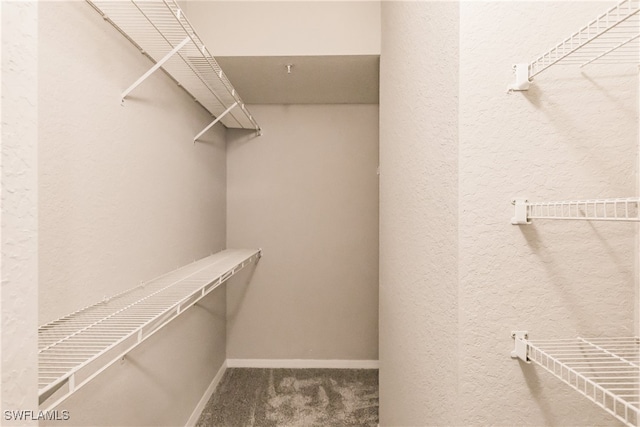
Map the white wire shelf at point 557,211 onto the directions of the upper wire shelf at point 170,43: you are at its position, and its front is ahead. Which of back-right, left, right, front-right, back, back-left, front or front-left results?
front-right

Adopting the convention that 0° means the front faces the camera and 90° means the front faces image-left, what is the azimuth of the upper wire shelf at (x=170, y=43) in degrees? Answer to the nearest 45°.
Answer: approximately 270°
